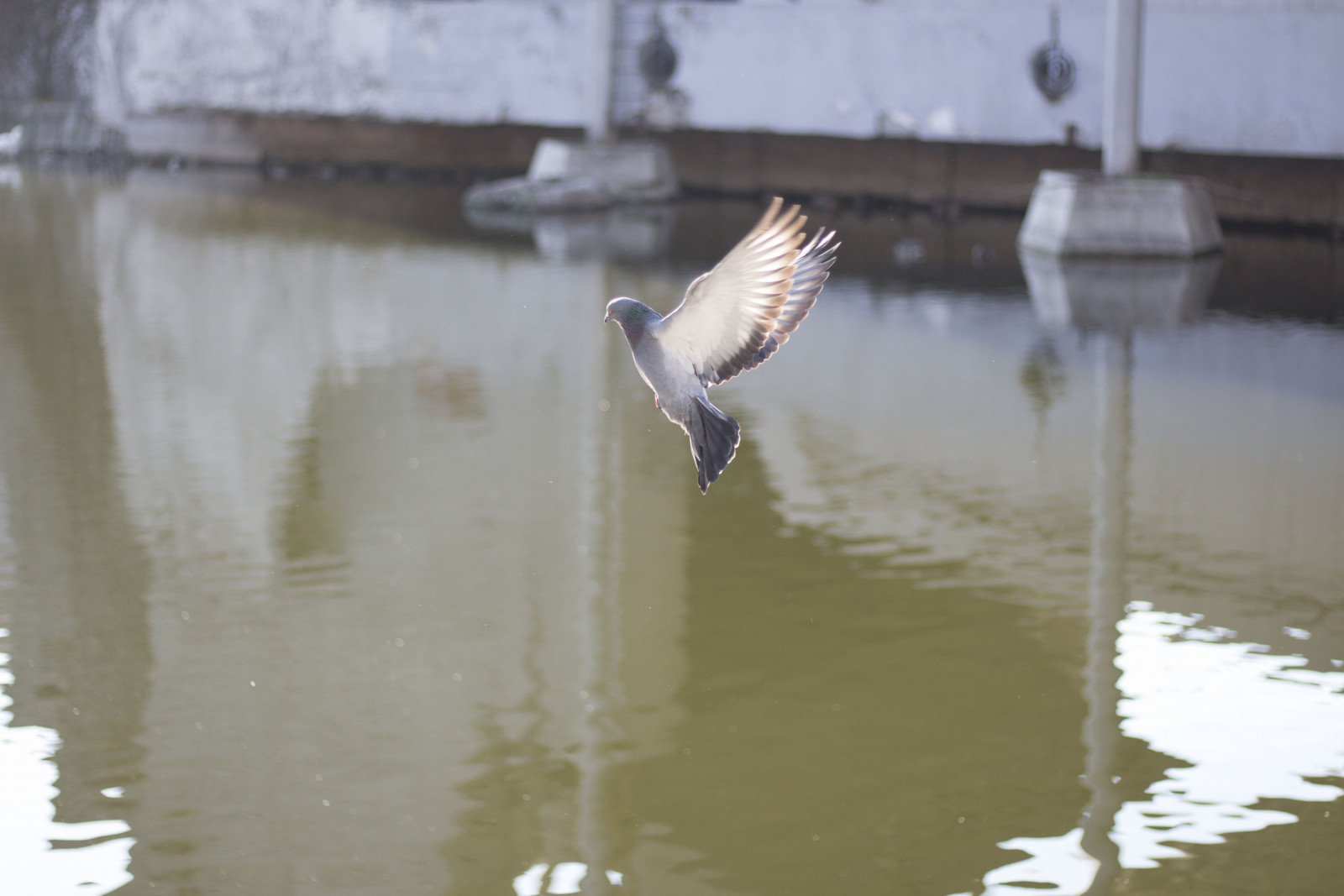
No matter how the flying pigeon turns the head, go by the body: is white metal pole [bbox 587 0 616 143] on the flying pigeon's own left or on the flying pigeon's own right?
on the flying pigeon's own right

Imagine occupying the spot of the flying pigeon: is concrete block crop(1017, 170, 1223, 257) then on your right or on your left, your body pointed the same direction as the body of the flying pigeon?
on your right

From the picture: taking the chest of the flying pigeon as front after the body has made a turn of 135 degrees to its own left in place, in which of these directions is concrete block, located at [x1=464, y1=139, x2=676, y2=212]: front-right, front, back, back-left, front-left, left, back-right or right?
back-left

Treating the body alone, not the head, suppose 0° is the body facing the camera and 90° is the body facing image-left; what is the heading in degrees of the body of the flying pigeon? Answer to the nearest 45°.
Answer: approximately 90°

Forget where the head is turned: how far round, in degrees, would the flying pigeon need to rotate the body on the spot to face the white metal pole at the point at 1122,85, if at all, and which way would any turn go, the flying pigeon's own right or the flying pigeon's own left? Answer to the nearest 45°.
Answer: approximately 90° to the flying pigeon's own right

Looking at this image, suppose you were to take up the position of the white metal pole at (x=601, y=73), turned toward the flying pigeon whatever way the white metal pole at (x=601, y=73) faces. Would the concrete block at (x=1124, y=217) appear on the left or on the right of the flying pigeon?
left
